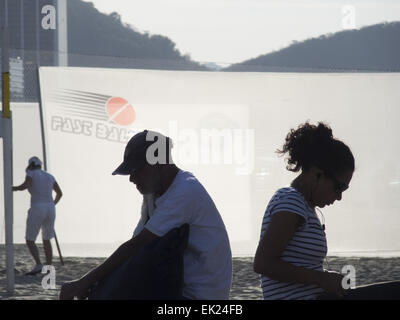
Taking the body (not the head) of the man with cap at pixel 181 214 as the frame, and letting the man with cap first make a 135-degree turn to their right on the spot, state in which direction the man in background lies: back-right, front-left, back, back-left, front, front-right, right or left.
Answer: front-left

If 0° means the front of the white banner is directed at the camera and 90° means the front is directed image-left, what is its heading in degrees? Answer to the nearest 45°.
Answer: approximately 0°

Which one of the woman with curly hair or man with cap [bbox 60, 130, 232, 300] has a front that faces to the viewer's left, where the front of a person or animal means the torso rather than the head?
the man with cap

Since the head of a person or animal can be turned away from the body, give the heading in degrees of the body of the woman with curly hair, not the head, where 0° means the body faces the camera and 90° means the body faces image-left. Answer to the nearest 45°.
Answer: approximately 270°

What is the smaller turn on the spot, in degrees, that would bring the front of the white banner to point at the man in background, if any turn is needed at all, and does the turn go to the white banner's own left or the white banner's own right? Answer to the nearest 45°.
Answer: approximately 45° to the white banner's own right

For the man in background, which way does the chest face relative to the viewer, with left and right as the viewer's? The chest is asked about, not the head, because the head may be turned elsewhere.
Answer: facing away from the viewer and to the left of the viewer

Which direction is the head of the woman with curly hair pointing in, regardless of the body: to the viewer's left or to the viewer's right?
to the viewer's right

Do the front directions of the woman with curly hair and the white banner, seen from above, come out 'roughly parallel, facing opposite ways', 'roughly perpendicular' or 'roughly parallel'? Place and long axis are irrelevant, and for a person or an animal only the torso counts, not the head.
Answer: roughly perpendicular

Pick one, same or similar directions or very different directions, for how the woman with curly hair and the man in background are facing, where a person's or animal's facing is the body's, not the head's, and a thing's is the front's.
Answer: very different directions

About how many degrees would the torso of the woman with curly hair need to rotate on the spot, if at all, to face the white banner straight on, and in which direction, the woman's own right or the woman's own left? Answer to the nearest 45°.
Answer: approximately 90° to the woman's own left

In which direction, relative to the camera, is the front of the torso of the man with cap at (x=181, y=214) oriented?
to the viewer's left
